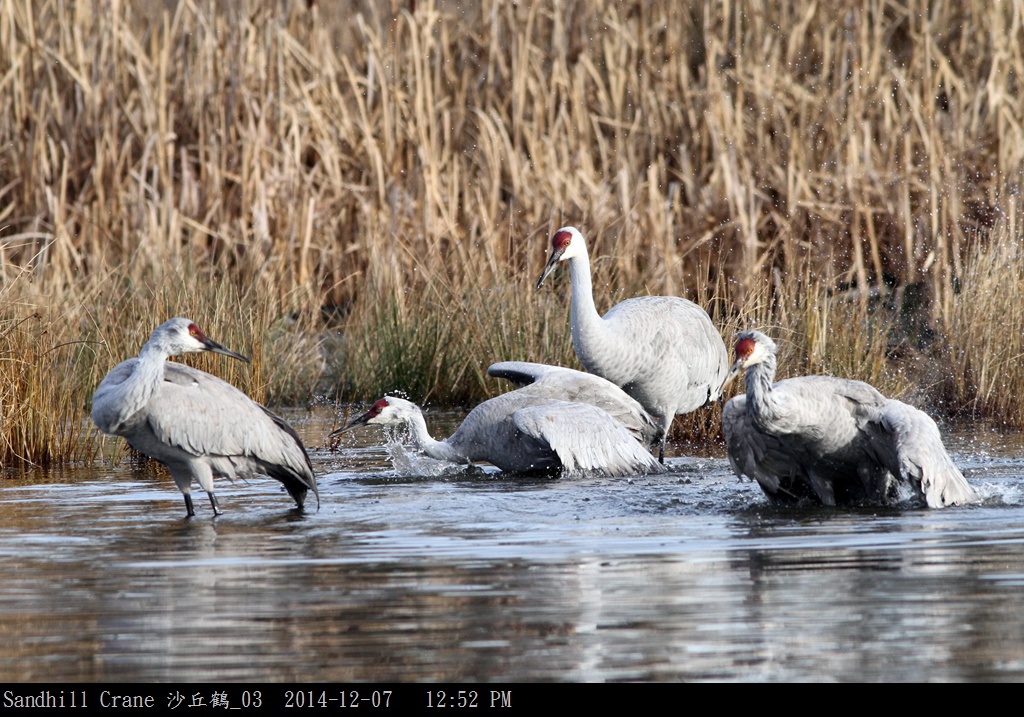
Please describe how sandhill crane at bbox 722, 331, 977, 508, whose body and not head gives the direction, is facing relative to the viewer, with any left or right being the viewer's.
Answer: facing the viewer and to the left of the viewer

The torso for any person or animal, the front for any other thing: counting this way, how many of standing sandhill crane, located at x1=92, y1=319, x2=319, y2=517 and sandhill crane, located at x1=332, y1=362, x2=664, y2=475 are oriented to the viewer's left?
2

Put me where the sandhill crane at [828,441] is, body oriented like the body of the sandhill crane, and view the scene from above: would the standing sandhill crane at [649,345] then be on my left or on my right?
on my right

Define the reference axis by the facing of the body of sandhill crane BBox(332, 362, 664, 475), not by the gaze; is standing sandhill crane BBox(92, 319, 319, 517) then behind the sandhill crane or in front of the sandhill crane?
in front

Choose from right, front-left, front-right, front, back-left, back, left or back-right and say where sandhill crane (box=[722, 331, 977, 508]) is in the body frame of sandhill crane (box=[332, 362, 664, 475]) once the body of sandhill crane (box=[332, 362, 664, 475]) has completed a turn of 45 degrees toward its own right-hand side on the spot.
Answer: back

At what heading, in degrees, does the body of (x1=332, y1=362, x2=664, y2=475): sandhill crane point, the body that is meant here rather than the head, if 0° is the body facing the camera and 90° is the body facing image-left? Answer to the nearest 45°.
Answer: approximately 90°

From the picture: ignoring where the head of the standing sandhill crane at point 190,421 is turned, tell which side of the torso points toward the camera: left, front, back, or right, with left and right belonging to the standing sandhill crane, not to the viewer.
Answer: left

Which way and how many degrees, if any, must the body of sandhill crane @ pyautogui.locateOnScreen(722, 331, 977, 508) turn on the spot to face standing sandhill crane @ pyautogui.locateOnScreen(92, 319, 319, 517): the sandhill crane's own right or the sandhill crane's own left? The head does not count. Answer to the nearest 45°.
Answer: approximately 45° to the sandhill crane's own right
